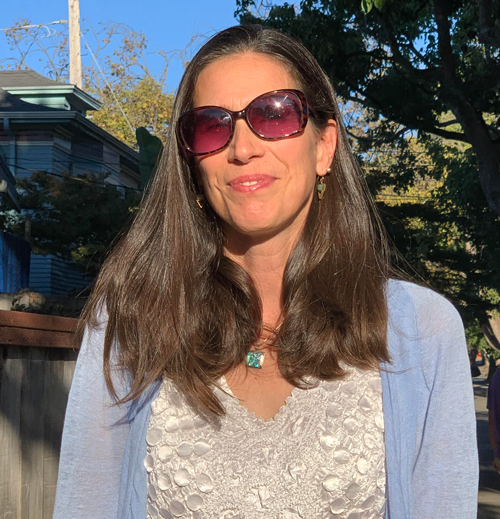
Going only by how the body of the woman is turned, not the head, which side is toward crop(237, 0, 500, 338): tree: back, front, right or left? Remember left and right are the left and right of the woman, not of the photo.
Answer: back

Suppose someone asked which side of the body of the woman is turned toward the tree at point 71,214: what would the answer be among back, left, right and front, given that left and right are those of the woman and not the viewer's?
back

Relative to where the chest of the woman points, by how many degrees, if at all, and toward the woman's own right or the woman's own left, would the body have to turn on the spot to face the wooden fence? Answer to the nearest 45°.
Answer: approximately 135° to the woman's own right

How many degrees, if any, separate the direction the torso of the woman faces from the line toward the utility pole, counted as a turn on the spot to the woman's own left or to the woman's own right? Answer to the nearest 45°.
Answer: approximately 180°

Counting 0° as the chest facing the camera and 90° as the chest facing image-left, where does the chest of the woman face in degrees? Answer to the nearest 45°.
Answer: approximately 0°

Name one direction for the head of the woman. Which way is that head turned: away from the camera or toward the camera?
toward the camera

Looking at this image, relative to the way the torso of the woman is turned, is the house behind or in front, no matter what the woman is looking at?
behind

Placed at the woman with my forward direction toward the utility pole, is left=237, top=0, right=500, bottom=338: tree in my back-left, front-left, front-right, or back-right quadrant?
front-right
